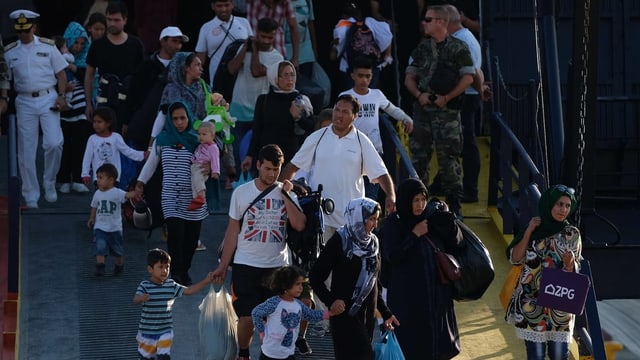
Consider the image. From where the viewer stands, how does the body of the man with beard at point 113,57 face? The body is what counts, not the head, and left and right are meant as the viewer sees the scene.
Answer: facing the viewer

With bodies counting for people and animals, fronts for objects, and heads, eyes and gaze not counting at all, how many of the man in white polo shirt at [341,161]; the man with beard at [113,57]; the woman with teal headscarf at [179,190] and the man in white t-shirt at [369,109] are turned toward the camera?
4

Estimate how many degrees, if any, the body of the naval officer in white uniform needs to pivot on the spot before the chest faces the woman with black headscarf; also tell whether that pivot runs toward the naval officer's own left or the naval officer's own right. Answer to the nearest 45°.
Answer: approximately 45° to the naval officer's own left

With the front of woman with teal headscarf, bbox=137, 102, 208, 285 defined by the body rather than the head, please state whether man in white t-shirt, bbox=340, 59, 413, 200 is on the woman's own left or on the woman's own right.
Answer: on the woman's own left

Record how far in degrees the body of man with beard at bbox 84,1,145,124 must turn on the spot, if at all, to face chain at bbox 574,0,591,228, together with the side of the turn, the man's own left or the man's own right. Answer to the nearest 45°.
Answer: approximately 45° to the man's own left

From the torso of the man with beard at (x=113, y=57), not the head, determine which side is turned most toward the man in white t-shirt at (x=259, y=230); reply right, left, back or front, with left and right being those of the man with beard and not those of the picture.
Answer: front

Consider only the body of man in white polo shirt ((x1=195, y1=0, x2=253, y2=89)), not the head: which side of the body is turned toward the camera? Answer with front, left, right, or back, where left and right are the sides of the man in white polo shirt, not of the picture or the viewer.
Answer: front

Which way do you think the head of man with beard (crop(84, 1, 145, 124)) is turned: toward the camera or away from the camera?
toward the camera

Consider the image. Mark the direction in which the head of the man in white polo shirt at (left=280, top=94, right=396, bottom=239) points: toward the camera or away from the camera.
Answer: toward the camera

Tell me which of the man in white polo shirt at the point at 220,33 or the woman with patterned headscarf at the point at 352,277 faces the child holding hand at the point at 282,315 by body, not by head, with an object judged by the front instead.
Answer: the man in white polo shirt

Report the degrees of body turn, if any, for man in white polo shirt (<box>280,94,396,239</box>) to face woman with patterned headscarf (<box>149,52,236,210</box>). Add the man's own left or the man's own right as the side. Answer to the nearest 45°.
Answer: approximately 135° to the man's own right

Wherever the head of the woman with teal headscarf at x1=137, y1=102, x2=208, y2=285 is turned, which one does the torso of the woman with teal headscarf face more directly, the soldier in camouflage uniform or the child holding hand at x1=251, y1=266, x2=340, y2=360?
the child holding hand

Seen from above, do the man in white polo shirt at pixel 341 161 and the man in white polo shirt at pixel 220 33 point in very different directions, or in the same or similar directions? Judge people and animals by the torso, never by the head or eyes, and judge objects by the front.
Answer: same or similar directions

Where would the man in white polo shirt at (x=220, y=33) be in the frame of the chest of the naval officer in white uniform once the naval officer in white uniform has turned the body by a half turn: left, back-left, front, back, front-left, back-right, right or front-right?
right

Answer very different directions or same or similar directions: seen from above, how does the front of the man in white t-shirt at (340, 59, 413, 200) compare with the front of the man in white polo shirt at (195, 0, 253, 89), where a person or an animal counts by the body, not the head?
same or similar directions
